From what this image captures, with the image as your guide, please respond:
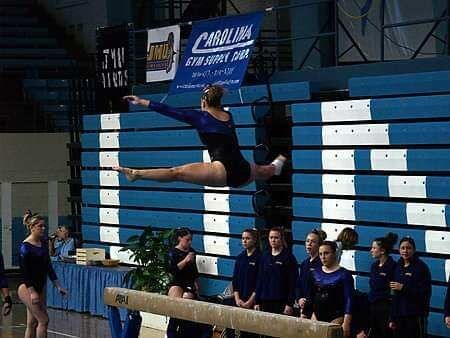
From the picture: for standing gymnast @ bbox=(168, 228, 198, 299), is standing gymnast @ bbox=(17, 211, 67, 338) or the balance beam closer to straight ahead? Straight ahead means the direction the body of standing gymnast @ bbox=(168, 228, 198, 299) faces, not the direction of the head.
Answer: the balance beam

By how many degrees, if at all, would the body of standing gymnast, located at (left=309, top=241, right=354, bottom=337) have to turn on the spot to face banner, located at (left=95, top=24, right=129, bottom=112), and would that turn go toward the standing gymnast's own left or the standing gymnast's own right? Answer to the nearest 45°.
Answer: approximately 90° to the standing gymnast's own right

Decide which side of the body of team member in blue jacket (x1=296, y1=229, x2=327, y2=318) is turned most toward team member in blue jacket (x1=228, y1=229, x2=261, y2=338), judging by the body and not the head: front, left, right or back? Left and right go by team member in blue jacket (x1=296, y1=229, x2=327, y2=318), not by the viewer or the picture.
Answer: right

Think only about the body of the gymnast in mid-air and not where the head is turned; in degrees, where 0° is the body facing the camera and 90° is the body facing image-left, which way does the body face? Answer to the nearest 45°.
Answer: approximately 135°

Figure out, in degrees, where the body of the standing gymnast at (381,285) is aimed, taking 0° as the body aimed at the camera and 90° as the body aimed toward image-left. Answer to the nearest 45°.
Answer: approximately 45°

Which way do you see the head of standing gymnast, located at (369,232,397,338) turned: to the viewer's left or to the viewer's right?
to the viewer's left

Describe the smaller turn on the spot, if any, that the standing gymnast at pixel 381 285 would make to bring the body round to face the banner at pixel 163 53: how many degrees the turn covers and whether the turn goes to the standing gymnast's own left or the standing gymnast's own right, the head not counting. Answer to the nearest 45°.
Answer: approximately 90° to the standing gymnast's own right
